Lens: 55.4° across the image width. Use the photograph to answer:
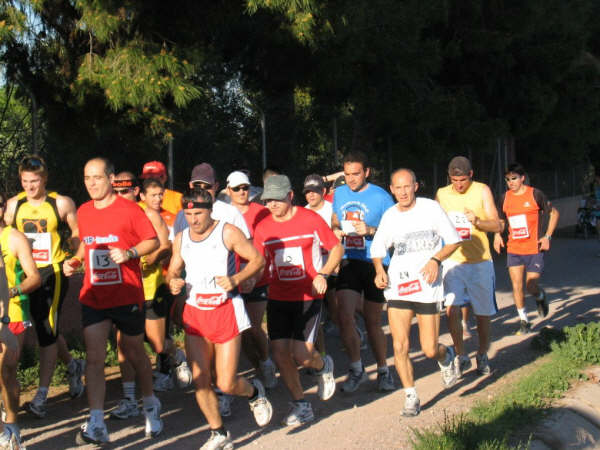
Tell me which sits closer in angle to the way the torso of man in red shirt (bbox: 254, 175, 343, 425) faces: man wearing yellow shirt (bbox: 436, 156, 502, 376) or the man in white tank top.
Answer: the man in white tank top

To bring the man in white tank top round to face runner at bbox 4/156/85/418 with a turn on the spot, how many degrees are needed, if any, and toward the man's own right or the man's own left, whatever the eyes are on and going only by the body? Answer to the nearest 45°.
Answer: approximately 90° to the man's own right

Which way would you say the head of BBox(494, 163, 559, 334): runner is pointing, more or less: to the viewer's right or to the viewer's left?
to the viewer's left

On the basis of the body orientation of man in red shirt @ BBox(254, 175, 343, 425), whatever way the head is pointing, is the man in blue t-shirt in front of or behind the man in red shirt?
behind

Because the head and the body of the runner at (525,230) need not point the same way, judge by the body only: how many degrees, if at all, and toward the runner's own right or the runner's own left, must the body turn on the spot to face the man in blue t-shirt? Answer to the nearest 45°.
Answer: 0° — they already face them

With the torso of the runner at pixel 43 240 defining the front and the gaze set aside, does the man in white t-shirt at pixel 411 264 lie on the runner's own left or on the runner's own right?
on the runner's own left

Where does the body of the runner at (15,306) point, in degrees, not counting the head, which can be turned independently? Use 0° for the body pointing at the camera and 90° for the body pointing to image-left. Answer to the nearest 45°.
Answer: approximately 45°
